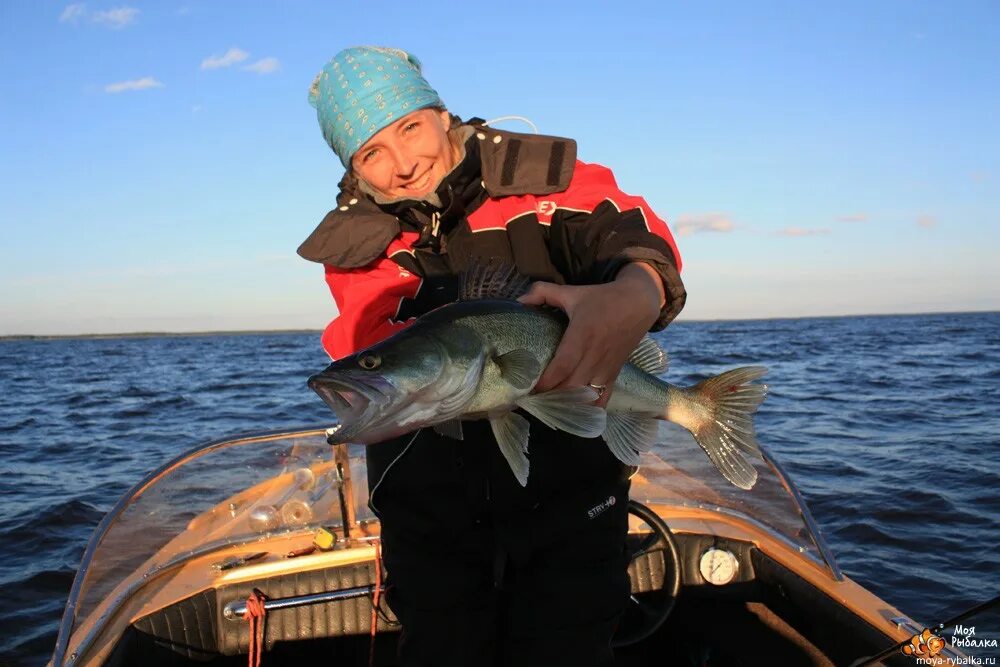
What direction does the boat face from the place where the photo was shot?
facing away from the viewer

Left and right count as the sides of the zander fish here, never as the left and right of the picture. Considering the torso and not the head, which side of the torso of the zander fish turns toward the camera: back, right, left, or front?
left

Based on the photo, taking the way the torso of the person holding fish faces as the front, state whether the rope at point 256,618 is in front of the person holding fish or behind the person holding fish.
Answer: behind

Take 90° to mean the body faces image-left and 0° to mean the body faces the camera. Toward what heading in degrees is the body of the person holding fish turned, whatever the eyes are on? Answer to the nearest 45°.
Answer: approximately 0°

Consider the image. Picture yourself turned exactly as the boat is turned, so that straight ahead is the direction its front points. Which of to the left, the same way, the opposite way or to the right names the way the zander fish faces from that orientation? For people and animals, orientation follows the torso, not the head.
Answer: to the left
